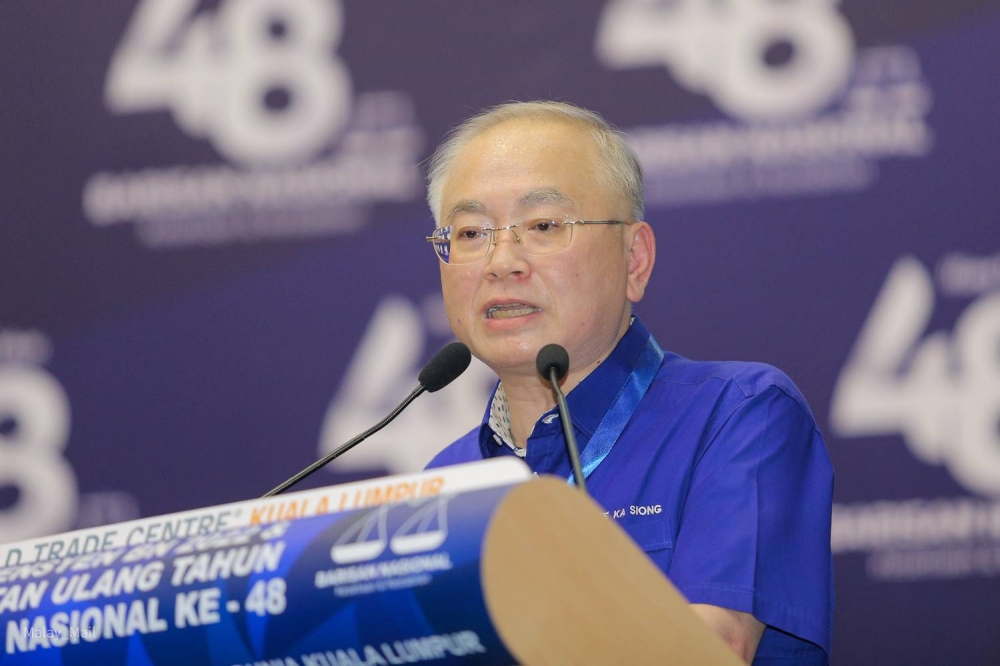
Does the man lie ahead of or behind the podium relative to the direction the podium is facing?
behind

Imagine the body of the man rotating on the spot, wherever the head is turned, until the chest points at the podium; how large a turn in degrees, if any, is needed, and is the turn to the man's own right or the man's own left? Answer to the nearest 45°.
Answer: approximately 45° to the man's own left
